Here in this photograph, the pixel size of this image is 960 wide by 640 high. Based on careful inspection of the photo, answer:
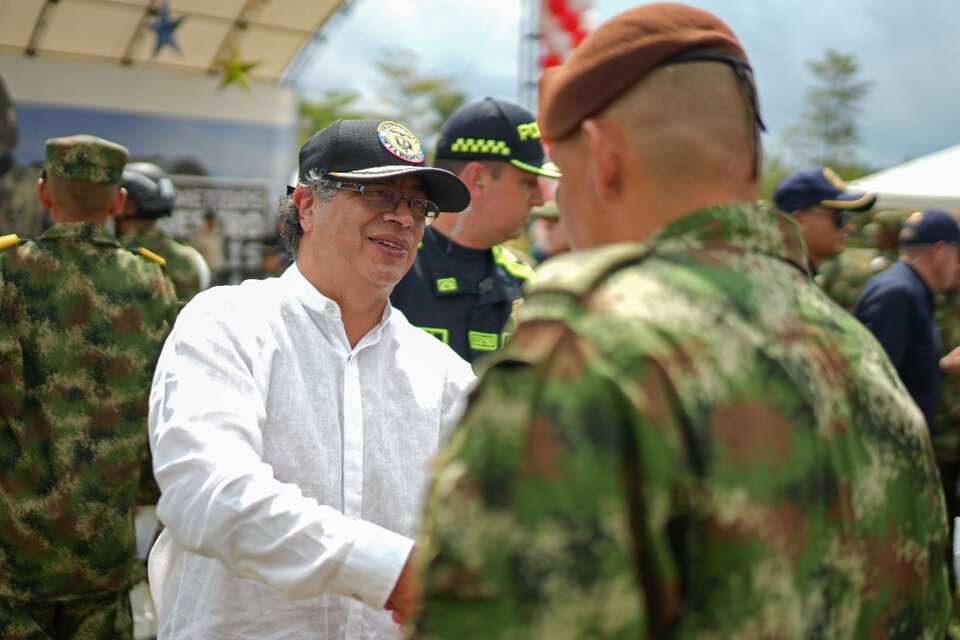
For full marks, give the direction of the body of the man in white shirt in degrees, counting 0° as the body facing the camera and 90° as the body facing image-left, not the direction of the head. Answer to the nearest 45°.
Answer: approximately 315°

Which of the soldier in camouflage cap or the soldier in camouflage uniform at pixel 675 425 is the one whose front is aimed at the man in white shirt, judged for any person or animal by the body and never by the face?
the soldier in camouflage uniform

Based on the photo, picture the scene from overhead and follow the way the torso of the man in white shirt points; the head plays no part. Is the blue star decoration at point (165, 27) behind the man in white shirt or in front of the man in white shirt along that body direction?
behind

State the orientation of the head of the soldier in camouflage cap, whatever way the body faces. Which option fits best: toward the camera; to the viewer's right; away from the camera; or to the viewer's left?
away from the camera

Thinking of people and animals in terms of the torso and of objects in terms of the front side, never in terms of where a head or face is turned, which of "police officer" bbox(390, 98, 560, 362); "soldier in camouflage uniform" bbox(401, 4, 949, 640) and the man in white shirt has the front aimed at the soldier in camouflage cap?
the soldier in camouflage uniform

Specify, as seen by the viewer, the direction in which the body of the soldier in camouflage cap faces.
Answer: away from the camera

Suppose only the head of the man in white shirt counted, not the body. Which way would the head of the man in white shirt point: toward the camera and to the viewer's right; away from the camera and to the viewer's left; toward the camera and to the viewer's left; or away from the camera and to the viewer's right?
toward the camera and to the viewer's right

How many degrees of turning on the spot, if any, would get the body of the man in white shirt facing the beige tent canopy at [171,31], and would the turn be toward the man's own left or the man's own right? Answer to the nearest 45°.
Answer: approximately 135° to the man's own left

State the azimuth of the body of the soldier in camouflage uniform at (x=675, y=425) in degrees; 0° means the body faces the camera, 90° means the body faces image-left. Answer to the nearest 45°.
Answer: approximately 135°

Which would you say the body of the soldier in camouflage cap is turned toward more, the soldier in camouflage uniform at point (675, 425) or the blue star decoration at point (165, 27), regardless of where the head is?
the blue star decoration

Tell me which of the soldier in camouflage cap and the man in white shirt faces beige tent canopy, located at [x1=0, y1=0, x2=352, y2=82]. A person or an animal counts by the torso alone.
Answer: the soldier in camouflage cap
